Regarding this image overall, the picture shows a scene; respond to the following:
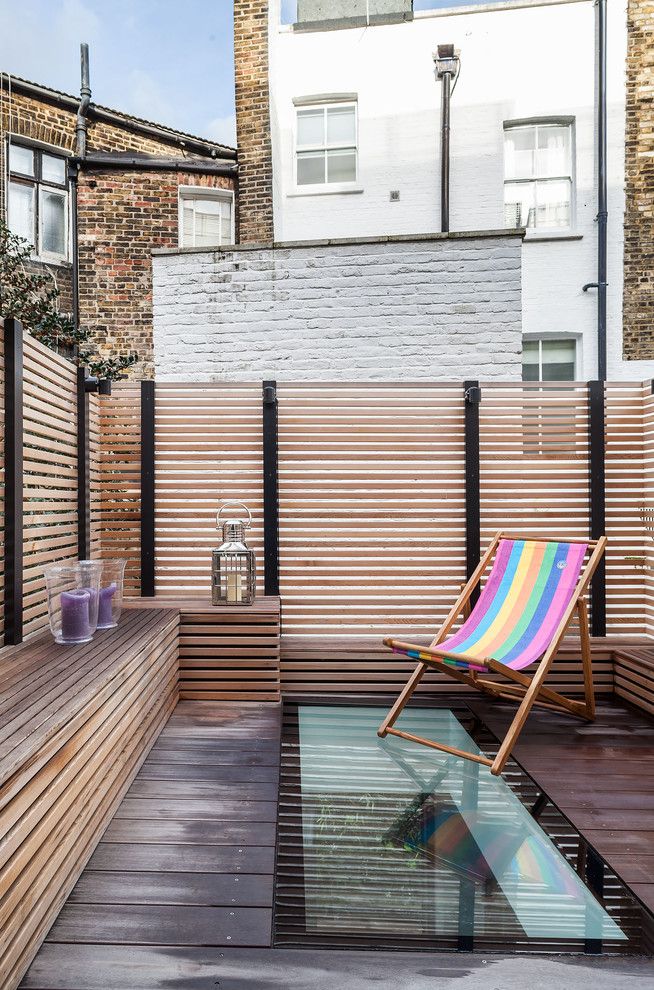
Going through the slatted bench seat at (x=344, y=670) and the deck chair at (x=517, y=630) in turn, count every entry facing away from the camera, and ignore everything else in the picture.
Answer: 0

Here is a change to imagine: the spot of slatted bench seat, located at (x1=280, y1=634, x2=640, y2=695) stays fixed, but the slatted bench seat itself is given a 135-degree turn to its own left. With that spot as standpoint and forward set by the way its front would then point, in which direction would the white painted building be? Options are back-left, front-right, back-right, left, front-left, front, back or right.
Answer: front-left

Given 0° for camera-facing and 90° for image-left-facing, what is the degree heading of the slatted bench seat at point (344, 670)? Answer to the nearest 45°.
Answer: approximately 0°

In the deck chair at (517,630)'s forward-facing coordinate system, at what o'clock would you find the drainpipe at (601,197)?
The drainpipe is roughly at 5 o'clock from the deck chair.

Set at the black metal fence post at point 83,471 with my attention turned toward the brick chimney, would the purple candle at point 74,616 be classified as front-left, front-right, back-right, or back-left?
back-right

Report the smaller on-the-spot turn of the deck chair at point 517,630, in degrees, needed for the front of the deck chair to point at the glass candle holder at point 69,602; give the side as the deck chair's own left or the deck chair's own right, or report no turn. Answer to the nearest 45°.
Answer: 0° — it already faces it

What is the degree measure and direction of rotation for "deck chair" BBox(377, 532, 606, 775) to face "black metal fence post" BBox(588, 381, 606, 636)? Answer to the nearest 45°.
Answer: approximately 180°

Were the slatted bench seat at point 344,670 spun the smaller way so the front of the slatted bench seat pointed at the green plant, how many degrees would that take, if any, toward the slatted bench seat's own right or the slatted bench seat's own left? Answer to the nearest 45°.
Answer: approximately 135° to the slatted bench seat's own right

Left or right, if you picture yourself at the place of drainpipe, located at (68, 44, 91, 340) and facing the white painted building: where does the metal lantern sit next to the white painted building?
right

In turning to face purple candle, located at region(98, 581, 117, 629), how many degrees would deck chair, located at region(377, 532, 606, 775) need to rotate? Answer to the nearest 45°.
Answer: approximately 45° to its right

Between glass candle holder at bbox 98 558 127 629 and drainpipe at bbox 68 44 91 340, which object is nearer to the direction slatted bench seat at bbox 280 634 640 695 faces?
the glass candle holder

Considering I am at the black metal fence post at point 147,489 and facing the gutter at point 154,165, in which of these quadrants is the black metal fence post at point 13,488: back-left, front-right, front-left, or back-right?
back-left

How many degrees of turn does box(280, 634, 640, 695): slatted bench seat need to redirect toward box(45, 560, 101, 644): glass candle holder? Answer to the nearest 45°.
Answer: approximately 45° to its right

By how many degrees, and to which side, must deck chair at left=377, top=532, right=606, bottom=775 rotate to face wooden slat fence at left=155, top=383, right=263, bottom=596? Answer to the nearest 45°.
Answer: approximately 45° to its right

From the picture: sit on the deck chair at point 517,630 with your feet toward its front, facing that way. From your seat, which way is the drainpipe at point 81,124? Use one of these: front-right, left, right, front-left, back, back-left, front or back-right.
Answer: right
